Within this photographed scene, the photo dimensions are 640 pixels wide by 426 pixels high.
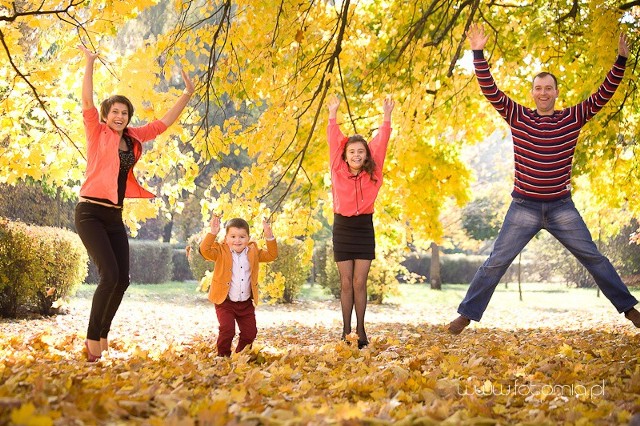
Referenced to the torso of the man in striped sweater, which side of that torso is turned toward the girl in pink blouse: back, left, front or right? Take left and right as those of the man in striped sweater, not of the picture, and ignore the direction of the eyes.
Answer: right

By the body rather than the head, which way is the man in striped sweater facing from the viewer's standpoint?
toward the camera

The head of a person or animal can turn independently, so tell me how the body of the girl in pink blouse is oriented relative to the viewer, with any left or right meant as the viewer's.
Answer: facing the viewer

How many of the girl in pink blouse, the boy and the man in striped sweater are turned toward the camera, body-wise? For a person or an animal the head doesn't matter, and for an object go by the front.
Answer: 3

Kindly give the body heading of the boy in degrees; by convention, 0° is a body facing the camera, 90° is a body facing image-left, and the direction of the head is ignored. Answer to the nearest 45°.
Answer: approximately 0°

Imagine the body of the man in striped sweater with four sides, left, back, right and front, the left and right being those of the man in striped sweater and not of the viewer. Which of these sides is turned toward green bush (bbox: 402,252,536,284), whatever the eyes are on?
back

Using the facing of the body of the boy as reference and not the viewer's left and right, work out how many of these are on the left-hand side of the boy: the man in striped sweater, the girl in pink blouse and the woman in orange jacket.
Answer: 2

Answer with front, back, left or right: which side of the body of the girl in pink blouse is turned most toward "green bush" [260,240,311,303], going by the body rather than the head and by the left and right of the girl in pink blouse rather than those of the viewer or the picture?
back

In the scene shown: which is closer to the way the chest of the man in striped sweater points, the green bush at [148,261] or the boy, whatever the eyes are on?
the boy

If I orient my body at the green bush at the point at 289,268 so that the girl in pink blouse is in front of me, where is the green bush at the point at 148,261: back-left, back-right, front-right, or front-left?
back-right
